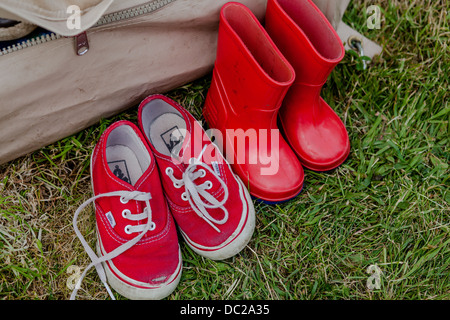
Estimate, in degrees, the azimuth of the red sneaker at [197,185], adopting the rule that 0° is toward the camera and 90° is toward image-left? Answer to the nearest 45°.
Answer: approximately 315°

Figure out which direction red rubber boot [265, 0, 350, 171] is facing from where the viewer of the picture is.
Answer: facing the viewer and to the right of the viewer

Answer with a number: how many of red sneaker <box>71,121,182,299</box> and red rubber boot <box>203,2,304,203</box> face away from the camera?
0
